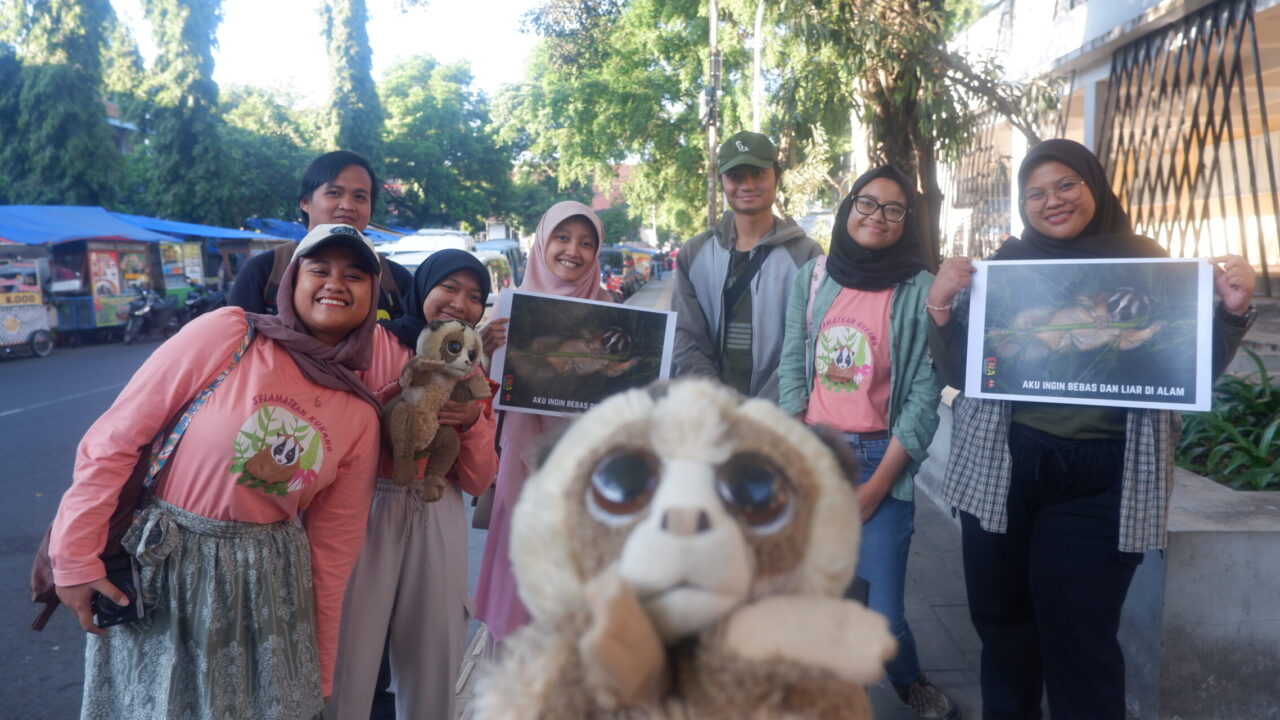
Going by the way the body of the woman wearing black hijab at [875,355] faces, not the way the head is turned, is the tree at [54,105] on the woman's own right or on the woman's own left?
on the woman's own right

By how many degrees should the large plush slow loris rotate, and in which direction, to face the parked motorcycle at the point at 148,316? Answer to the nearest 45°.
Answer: approximately 135° to its right

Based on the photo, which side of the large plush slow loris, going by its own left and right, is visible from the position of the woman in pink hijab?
back

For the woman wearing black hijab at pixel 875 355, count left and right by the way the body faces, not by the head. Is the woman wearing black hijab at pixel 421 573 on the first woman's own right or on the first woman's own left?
on the first woman's own right

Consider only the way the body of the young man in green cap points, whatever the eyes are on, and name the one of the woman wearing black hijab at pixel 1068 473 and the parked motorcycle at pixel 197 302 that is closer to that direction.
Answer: the woman wearing black hijab

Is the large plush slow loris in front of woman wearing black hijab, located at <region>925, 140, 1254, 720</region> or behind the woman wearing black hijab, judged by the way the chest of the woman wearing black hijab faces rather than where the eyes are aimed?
in front

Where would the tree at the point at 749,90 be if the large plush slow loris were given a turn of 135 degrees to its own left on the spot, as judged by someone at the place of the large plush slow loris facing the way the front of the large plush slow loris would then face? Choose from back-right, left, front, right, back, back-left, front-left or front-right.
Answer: front-left

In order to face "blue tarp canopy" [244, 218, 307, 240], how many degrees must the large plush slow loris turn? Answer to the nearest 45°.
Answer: approximately 135° to its right

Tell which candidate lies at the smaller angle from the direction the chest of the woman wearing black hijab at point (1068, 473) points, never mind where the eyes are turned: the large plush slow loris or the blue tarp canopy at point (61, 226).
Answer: the large plush slow loris

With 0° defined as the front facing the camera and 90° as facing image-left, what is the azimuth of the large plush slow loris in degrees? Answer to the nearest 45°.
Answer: approximately 0°

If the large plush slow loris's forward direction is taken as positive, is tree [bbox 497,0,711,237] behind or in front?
behind

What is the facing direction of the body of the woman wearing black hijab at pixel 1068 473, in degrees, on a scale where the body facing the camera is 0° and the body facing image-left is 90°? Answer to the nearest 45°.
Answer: approximately 0°
